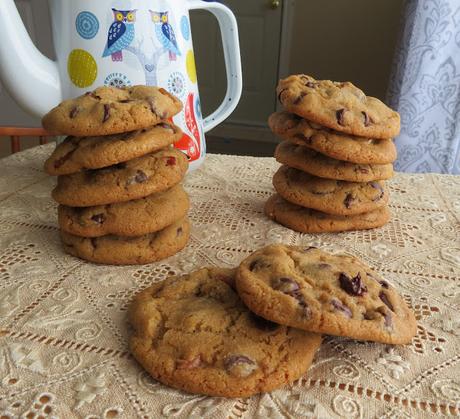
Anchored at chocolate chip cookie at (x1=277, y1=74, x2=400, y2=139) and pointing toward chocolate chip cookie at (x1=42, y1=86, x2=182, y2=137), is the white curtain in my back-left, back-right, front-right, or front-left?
back-right

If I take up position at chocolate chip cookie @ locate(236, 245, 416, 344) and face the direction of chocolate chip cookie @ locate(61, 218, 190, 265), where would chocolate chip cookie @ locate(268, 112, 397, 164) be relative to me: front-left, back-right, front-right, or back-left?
front-right

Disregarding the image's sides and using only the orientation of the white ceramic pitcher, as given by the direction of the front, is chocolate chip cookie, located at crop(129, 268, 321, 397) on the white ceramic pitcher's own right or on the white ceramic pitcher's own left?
on the white ceramic pitcher's own left

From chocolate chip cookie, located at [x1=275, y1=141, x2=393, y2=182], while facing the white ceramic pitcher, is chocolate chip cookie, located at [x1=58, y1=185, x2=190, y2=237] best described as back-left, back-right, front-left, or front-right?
front-left

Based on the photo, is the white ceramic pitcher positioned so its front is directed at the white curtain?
no
